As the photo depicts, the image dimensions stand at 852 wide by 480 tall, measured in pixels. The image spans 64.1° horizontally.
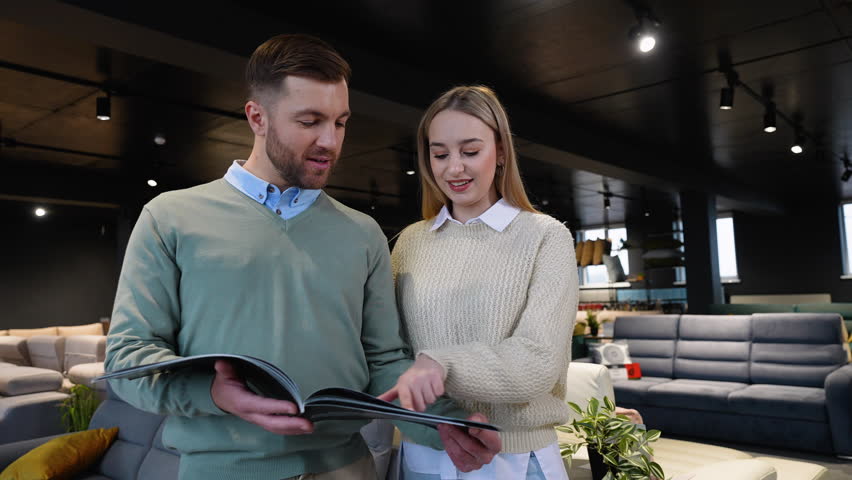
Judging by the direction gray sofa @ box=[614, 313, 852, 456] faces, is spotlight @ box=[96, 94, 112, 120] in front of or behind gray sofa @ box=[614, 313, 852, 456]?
in front

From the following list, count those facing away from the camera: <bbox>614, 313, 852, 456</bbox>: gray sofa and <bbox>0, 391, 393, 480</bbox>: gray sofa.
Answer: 0

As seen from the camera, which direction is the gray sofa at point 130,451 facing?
toward the camera

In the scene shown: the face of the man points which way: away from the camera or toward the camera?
toward the camera

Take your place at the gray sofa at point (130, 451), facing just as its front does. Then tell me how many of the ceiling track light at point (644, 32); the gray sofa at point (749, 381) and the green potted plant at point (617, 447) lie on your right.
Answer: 0

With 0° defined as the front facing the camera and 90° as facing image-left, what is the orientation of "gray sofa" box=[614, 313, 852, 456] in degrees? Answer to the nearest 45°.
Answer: approximately 45°

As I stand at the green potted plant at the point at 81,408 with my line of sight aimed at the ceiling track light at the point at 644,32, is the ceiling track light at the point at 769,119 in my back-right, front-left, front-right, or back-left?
front-left

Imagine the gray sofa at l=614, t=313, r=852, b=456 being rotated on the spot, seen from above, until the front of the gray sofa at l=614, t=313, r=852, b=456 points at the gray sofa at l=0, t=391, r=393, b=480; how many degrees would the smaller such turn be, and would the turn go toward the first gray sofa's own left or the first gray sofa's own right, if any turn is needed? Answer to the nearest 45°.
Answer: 0° — it already faces it

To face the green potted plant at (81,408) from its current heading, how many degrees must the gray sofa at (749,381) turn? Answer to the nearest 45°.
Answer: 0° — it already faces it

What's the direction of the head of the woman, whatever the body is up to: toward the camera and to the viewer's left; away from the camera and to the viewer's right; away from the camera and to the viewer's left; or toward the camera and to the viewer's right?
toward the camera and to the viewer's left

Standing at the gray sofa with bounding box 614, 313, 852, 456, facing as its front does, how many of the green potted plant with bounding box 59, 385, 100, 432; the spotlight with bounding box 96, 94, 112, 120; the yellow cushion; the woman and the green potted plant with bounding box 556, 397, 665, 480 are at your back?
0
